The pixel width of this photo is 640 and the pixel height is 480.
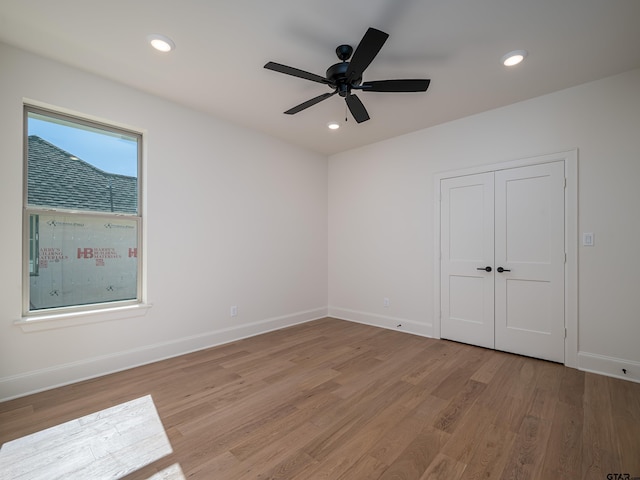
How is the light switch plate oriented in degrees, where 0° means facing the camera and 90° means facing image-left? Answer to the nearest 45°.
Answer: approximately 0°

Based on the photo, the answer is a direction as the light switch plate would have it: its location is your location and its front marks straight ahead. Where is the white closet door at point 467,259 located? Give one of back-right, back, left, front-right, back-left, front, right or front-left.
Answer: right

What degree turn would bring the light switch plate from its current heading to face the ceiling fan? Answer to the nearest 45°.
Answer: approximately 45° to its right

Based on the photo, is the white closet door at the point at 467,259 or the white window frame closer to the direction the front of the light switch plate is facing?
the white window frame

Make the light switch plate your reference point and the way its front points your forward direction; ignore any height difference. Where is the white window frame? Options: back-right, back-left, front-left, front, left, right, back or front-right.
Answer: front-right

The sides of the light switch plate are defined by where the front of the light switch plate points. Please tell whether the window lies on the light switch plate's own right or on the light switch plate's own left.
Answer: on the light switch plate's own right
